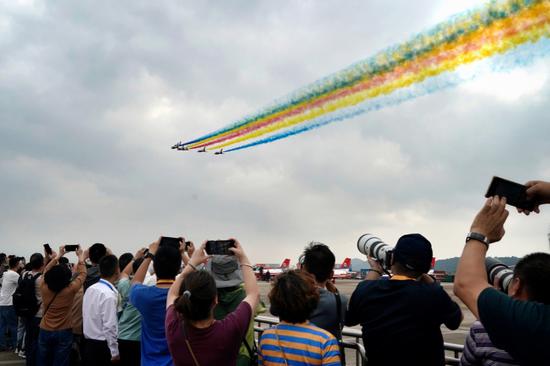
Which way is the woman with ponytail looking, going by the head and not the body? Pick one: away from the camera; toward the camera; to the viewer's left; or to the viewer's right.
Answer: away from the camera

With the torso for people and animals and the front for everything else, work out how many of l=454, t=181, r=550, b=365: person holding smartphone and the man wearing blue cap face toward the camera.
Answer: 0

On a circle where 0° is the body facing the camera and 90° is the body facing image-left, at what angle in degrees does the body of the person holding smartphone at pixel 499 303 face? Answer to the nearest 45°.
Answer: approximately 135°

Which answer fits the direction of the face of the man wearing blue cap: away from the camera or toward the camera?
away from the camera

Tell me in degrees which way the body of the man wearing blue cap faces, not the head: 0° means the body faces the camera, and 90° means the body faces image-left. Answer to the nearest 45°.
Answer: approximately 180°

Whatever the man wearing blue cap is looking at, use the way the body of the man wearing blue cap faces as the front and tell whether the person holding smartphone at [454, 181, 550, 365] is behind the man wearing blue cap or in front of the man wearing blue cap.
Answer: behind

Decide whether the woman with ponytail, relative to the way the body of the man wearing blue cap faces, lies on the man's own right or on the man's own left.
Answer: on the man's own left
